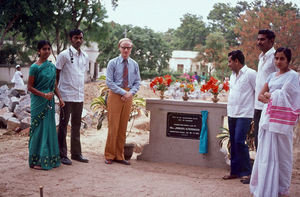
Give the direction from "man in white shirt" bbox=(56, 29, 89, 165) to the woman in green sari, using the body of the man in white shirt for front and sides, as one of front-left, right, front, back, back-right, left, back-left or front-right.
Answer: right

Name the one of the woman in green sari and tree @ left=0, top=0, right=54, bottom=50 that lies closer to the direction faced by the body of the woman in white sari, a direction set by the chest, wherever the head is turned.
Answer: the woman in green sari

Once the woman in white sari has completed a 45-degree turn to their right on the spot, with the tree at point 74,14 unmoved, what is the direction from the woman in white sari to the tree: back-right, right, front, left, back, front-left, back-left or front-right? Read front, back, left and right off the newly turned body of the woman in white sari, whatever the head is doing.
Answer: front-right

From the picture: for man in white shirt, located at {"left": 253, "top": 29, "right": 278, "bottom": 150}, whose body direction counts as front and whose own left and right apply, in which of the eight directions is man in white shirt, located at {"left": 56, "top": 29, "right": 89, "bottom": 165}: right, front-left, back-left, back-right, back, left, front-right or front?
front-right

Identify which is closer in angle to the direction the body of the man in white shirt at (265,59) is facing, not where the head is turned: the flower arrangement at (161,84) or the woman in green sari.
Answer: the woman in green sari

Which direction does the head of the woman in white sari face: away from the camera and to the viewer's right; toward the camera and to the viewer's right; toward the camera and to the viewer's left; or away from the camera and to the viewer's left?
toward the camera and to the viewer's left

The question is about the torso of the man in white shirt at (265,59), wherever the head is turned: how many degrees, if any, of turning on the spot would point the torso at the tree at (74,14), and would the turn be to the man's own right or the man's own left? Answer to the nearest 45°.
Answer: approximately 90° to the man's own right

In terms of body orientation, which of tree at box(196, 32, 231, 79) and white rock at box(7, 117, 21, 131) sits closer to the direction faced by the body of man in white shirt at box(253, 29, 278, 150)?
the white rock

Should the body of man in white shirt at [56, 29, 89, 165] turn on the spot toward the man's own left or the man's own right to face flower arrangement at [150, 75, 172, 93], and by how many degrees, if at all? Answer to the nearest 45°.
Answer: approximately 45° to the man's own left

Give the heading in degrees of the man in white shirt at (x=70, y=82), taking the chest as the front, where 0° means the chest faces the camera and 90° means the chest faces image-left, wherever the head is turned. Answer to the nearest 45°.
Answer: approximately 315°

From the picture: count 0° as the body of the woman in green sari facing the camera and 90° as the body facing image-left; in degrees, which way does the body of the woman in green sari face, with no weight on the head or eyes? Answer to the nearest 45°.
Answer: approximately 315°

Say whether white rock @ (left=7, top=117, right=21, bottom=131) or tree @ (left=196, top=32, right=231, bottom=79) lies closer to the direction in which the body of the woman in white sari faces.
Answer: the white rock

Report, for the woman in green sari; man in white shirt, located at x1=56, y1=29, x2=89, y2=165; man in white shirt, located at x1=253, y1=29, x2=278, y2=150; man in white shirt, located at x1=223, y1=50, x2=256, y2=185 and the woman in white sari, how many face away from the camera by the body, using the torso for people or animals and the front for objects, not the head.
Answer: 0

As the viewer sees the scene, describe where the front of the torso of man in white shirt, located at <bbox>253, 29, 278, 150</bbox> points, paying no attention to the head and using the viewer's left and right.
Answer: facing the viewer and to the left of the viewer

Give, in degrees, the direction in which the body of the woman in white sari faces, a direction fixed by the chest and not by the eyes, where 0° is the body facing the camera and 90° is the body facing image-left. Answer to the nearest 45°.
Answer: approximately 45°

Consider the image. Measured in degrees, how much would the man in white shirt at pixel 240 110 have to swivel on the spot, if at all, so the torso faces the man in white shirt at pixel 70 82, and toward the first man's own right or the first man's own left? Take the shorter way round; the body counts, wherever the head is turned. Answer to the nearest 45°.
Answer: approximately 45° to the first man's own right

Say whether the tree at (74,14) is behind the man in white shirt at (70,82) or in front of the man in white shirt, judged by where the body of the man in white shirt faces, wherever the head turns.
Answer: behind
